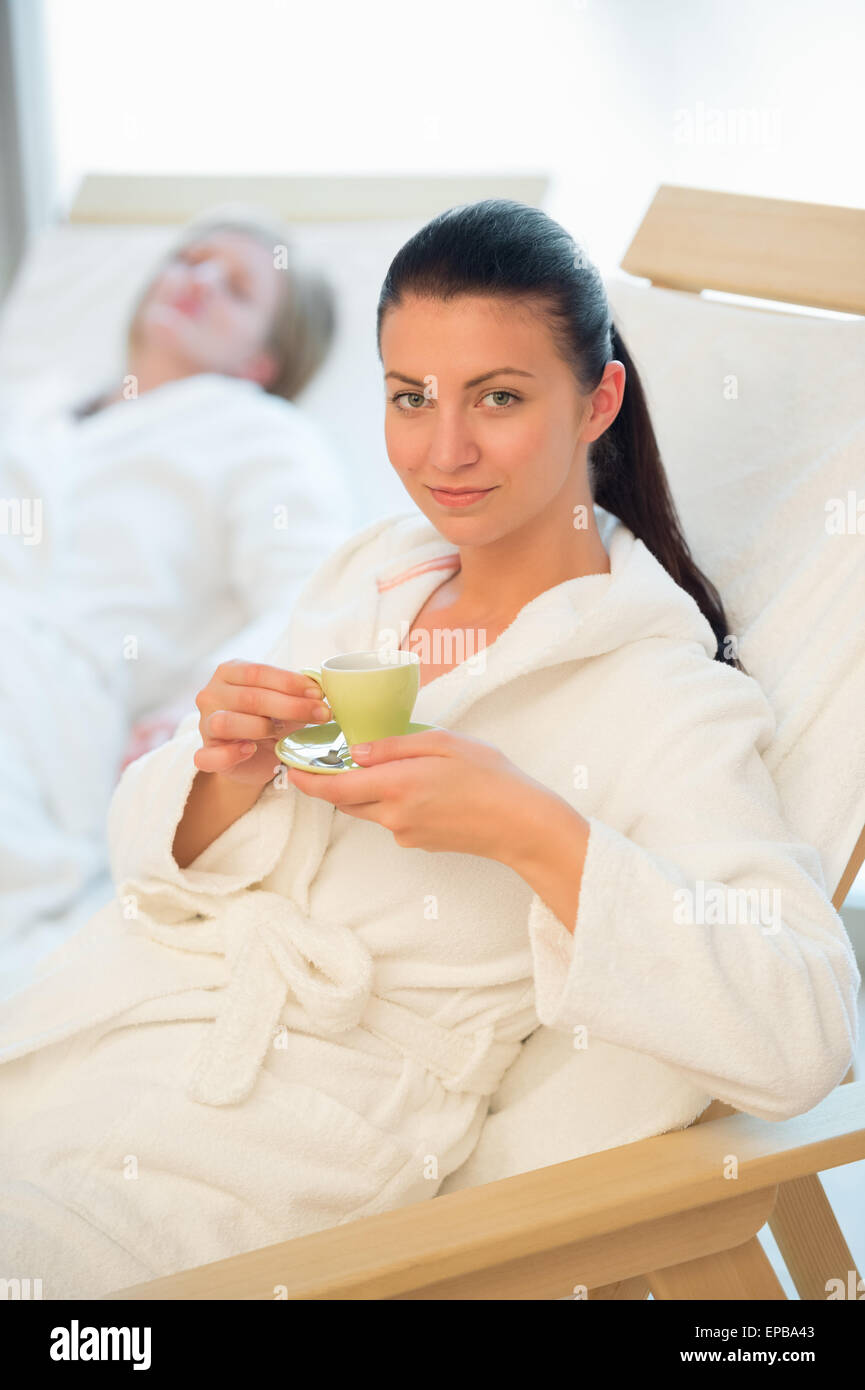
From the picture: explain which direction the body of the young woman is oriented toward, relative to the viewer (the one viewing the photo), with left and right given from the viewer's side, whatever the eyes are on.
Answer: facing the viewer and to the left of the viewer

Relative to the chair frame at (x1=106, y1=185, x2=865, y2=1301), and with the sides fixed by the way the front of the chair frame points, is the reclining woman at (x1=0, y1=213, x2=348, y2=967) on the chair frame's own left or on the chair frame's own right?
on the chair frame's own right

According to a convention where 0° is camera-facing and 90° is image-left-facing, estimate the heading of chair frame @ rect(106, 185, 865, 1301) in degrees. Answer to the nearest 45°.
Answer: approximately 45°

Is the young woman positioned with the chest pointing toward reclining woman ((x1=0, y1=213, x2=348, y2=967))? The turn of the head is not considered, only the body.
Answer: no
